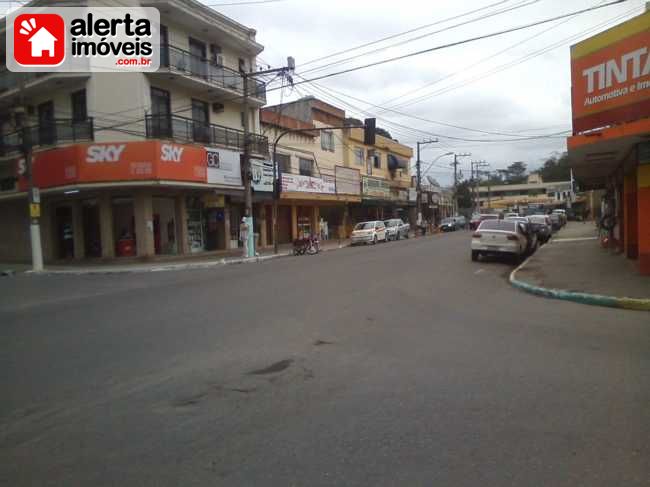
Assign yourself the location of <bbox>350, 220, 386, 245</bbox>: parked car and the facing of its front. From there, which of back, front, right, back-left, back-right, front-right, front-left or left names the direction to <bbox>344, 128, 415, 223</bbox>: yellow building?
back-right

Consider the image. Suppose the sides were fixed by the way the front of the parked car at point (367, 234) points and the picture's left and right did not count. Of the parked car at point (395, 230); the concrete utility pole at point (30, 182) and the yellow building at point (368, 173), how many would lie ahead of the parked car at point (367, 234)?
1

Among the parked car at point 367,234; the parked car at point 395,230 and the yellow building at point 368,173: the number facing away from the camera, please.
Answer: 0

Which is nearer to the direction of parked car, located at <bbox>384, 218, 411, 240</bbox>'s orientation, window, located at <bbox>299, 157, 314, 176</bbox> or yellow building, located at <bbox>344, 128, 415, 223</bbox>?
the window

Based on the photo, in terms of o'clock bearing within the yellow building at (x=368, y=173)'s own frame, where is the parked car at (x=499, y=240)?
The parked car is roughly at 1 o'clock from the yellow building.

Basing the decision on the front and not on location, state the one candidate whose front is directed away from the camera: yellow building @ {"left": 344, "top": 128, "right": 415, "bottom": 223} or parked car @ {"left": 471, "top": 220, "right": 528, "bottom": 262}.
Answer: the parked car

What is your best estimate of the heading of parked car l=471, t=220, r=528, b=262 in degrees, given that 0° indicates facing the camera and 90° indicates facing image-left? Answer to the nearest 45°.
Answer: approximately 180°

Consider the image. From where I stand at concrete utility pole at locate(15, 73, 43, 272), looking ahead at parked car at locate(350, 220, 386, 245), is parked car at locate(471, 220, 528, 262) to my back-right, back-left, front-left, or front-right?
front-right

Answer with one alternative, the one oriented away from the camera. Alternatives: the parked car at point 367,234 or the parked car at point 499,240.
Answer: the parked car at point 499,240

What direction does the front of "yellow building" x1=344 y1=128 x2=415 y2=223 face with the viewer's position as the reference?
facing the viewer and to the right of the viewer

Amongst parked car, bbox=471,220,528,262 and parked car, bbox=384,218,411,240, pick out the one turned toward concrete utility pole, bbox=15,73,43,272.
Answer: parked car, bbox=384,218,411,240

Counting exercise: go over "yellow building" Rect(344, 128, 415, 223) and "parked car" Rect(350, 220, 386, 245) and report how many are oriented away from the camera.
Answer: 0

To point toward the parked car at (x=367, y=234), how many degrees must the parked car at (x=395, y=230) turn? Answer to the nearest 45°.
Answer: approximately 45° to its left

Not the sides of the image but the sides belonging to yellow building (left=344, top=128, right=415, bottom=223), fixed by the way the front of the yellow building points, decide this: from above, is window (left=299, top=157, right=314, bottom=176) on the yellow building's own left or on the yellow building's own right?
on the yellow building's own right

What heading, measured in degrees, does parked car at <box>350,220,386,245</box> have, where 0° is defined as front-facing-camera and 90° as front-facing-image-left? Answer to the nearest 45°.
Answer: approximately 45°

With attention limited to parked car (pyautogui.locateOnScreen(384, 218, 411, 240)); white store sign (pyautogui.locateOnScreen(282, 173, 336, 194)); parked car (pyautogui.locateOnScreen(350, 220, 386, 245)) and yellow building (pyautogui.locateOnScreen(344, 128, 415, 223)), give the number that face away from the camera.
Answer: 0

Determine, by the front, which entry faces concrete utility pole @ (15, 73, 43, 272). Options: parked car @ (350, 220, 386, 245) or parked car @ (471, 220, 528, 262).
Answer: parked car @ (350, 220, 386, 245)

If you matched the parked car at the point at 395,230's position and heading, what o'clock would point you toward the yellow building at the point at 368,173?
The yellow building is roughly at 4 o'clock from the parked car.

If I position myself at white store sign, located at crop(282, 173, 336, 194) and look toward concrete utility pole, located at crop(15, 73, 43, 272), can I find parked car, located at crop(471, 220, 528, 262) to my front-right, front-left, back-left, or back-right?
front-left

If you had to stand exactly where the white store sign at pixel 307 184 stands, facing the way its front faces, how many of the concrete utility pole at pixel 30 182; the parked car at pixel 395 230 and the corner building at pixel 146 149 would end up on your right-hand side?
2
